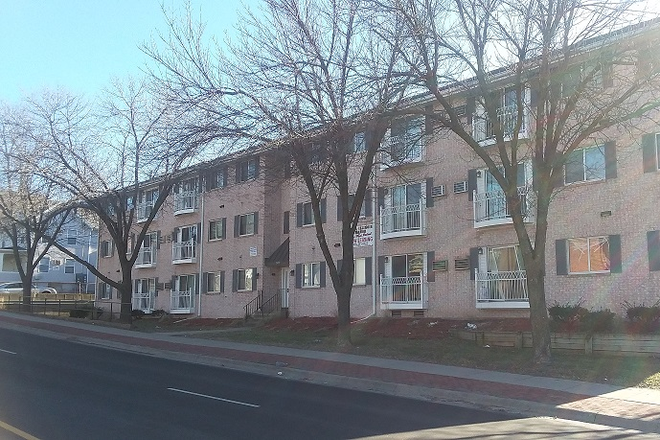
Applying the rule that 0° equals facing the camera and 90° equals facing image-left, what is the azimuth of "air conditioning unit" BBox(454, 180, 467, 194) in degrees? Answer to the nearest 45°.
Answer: approximately 45°

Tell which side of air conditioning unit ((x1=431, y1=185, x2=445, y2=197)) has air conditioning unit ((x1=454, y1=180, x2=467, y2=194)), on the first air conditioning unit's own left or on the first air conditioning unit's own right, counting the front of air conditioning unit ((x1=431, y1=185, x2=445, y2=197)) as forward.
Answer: on the first air conditioning unit's own left

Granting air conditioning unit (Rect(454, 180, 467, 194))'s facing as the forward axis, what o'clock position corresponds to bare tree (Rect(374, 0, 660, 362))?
The bare tree is roughly at 10 o'clock from the air conditioning unit.

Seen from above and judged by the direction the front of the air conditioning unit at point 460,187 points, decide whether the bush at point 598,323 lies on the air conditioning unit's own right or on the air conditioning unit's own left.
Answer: on the air conditioning unit's own left

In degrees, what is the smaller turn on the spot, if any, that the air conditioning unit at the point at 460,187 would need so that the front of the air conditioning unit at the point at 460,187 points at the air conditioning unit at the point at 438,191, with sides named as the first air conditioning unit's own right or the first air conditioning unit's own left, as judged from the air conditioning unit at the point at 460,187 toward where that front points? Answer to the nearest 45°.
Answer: approximately 90° to the first air conditioning unit's own right

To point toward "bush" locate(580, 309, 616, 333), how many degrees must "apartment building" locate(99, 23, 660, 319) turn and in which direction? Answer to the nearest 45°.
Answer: approximately 90° to its left

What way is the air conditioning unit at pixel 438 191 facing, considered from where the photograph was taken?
facing the viewer and to the left of the viewer

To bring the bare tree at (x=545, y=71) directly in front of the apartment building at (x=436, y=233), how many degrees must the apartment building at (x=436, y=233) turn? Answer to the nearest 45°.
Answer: approximately 45° to its left

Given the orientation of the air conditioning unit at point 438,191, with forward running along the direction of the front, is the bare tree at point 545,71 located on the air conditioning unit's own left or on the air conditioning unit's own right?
on the air conditioning unit's own left

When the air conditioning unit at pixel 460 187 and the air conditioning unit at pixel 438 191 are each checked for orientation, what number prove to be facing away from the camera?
0

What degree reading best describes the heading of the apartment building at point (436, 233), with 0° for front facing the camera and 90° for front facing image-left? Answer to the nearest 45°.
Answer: approximately 45°

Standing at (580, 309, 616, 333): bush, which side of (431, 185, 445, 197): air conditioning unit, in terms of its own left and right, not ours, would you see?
left
